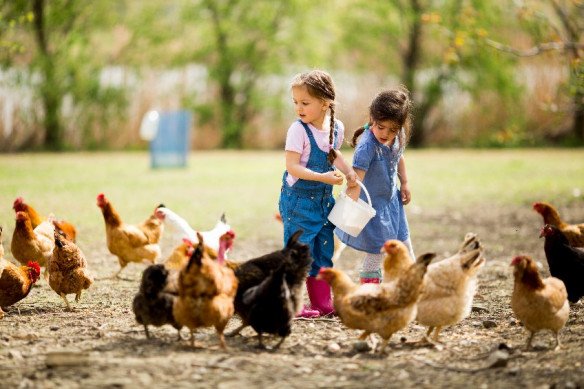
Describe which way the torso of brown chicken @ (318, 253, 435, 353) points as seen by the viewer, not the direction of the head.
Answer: to the viewer's left

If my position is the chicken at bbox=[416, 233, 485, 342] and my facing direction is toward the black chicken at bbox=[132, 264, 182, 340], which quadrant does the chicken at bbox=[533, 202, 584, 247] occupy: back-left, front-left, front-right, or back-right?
back-right

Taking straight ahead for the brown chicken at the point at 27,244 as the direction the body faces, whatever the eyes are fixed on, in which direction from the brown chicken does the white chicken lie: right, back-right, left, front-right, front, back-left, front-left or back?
back-left

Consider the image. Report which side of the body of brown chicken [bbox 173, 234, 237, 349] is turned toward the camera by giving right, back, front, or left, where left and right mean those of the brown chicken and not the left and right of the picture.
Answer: back

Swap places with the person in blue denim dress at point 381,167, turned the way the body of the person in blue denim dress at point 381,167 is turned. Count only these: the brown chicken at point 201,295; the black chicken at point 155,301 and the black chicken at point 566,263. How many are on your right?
2

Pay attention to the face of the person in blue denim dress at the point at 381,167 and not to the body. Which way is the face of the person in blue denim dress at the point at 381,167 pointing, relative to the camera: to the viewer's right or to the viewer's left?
to the viewer's left

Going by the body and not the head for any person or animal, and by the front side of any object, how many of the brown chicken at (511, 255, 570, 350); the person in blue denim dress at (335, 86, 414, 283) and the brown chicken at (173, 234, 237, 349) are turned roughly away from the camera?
1

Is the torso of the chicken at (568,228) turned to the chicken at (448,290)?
no

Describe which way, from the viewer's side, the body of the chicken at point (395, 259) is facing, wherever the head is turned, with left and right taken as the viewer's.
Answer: facing to the left of the viewer

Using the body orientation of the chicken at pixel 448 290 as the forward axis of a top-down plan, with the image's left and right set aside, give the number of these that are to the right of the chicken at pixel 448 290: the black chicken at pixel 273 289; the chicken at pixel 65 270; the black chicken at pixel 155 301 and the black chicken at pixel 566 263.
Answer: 1

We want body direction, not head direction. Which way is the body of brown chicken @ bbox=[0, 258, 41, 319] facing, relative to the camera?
to the viewer's right

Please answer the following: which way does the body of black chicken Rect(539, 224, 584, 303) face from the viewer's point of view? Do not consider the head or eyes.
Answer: to the viewer's left

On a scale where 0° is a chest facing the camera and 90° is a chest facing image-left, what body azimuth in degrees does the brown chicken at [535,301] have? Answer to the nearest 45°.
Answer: approximately 45°

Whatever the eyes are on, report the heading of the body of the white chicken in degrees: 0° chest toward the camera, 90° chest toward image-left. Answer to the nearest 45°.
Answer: approximately 90°

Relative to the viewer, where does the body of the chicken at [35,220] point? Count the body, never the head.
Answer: to the viewer's left

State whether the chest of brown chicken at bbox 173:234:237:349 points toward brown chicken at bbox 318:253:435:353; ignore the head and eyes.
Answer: no

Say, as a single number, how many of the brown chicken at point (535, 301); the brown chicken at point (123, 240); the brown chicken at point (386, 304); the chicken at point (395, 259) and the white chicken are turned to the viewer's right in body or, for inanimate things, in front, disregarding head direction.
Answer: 0

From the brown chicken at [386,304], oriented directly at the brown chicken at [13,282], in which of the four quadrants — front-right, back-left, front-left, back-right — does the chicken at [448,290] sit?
back-right
